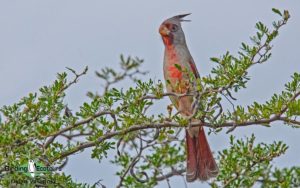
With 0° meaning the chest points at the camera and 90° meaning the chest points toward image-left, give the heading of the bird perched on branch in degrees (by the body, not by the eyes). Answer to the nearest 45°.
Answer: approximately 45°
